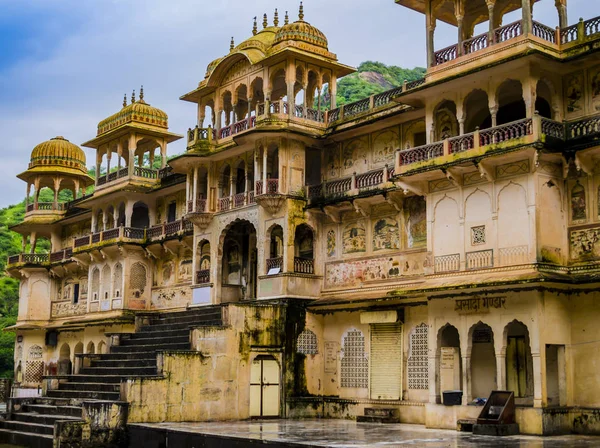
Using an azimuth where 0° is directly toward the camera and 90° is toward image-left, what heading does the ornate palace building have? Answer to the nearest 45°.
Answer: approximately 45°
